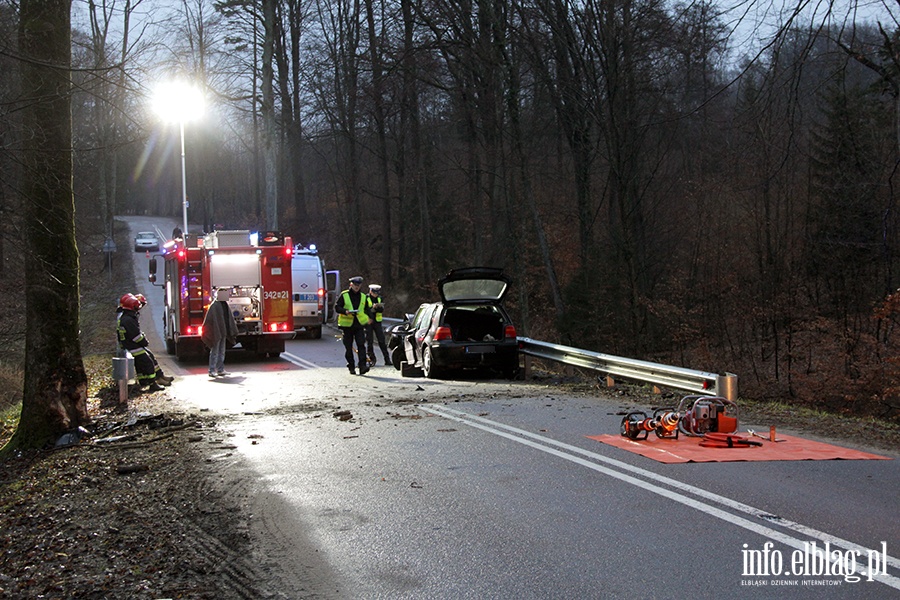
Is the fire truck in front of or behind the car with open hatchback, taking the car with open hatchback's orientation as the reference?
in front

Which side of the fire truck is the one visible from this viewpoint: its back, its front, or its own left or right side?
back

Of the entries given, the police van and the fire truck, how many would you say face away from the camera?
2

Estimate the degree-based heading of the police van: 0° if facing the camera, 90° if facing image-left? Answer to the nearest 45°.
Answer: approximately 180°

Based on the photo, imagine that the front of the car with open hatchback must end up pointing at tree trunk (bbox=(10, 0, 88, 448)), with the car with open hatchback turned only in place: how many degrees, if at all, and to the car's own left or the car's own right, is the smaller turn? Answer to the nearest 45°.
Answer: approximately 90° to the car's own left

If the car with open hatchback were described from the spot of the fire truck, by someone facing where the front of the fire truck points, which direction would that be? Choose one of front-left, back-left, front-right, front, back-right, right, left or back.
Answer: back-right

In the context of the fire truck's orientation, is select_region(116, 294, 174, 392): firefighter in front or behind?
behind

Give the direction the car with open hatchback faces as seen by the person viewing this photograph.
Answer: facing away from the viewer and to the left of the viewer

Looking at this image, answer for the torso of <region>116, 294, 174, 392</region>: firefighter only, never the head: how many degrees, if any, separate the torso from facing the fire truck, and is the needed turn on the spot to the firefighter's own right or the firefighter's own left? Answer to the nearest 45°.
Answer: approximately 45° to the firefighter's own left

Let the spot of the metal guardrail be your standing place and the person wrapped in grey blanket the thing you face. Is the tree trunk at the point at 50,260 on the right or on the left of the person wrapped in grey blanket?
left
